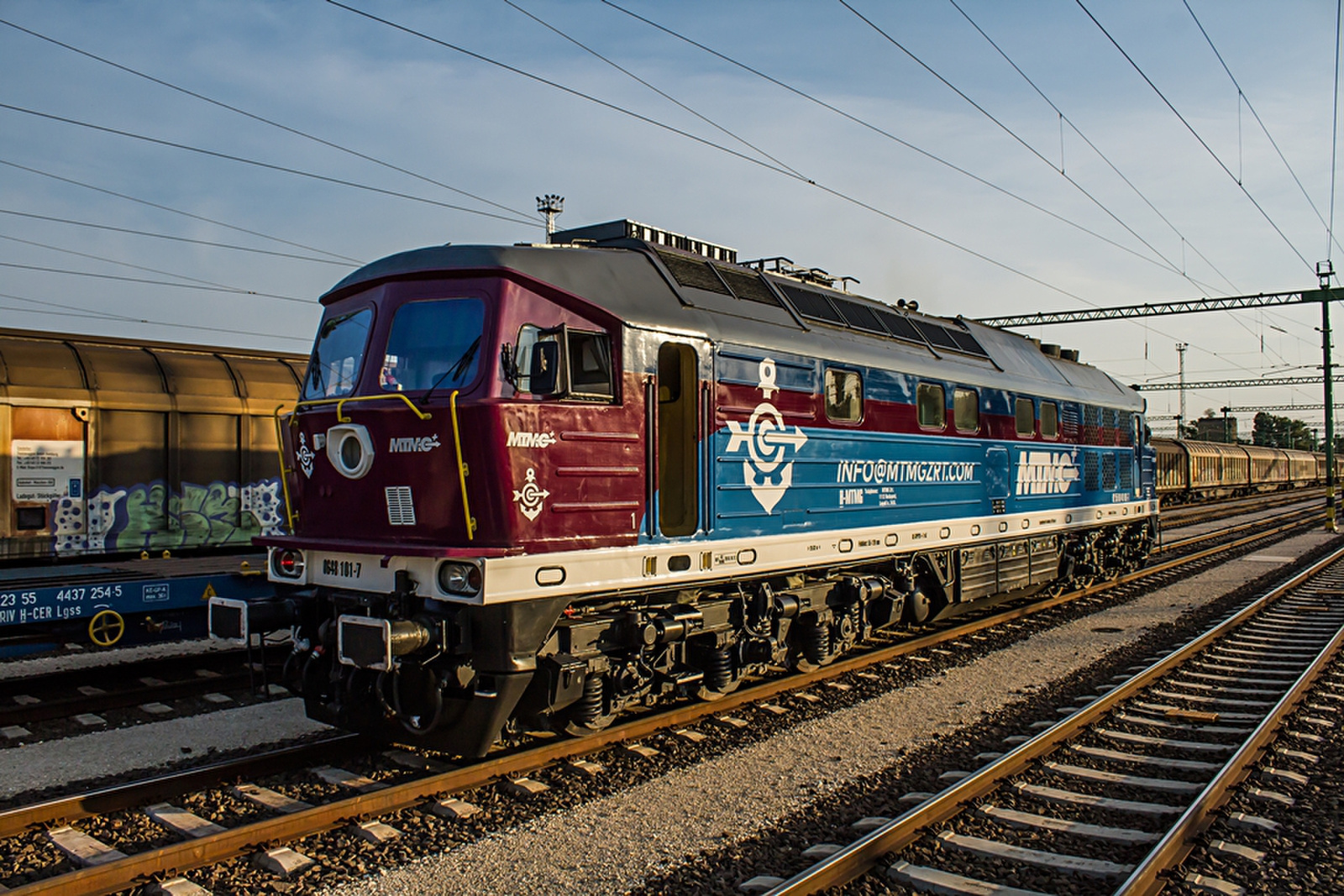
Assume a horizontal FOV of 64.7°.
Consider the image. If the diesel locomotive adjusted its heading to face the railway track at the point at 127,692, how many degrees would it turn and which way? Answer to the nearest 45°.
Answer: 0° — it already faces it

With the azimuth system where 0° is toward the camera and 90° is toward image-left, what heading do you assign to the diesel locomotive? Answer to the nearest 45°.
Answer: approximately 45°

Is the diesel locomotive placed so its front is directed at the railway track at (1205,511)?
no

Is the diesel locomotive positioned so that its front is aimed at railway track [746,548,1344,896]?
no
